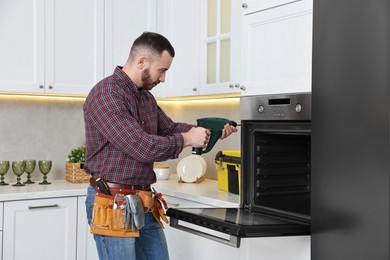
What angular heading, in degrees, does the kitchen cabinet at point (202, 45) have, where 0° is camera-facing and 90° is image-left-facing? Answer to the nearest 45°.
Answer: approximately 45°

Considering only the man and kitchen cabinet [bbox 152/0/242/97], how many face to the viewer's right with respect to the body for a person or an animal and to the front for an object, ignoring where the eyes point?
1

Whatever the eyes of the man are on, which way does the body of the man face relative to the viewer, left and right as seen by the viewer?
facing to the right of the viewer

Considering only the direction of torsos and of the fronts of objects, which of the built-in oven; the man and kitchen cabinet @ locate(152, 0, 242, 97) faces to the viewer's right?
the man

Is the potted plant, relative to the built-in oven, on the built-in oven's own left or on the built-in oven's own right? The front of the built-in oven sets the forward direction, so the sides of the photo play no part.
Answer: on the built-in oven's own right

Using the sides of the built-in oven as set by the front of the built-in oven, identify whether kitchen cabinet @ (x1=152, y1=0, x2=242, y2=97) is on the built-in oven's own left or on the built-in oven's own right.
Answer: on the built-in oven's own right

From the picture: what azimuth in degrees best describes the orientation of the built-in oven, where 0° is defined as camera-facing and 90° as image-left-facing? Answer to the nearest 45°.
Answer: approximately 45°
